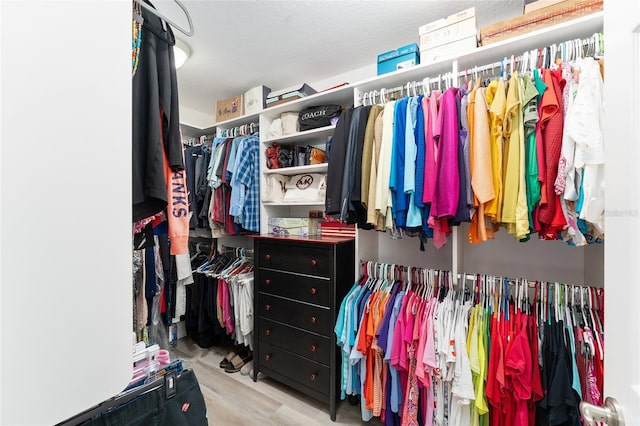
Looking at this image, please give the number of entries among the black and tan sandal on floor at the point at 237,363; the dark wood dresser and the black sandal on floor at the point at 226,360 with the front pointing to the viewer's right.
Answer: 0

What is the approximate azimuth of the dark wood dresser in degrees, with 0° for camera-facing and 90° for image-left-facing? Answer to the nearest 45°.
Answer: approximately 45°

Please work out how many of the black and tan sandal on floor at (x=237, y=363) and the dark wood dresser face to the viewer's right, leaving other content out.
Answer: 0

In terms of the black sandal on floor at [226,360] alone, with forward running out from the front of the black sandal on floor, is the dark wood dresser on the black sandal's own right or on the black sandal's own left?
on the black sandal's own left

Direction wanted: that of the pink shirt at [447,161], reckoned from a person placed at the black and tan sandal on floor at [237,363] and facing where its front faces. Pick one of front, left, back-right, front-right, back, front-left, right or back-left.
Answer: left

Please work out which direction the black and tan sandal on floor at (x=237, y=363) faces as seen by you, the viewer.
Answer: facing the viewer and to the left of the viewer

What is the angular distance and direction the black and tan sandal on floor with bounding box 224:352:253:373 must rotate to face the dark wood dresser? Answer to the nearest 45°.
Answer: approximately 90° to its left
